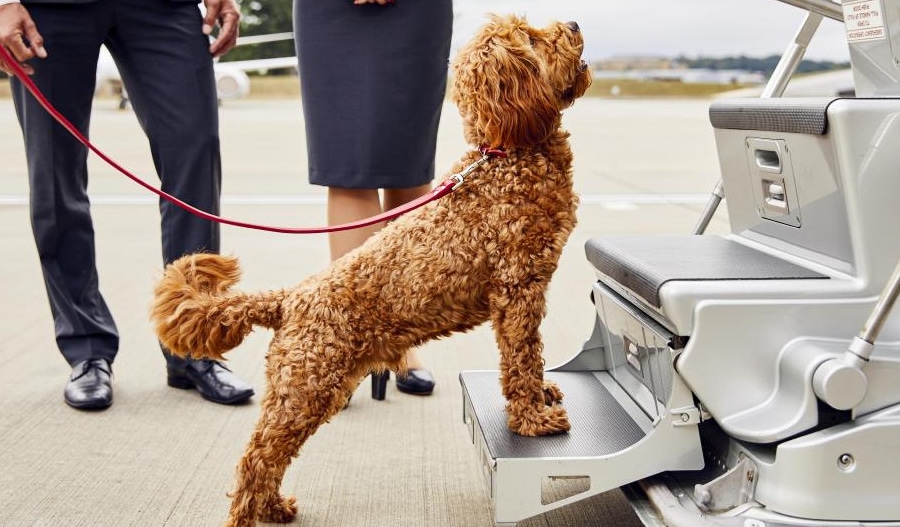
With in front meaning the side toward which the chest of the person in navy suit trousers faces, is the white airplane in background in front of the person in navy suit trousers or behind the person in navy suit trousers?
behind

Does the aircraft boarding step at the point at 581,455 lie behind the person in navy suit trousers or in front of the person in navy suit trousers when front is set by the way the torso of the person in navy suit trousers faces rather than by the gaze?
in front

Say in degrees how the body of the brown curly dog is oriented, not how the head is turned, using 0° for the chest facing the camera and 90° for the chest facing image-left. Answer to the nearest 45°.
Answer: approximately 270°

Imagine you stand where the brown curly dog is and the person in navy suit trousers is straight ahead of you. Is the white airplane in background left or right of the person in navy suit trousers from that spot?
right

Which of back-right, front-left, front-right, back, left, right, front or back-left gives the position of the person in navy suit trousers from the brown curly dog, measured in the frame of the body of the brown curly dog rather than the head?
back-left

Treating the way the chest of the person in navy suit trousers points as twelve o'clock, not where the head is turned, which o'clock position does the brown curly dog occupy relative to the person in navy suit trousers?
The brown curly dog is roughly at 11 o'clock from the person in navy suit trousers.
